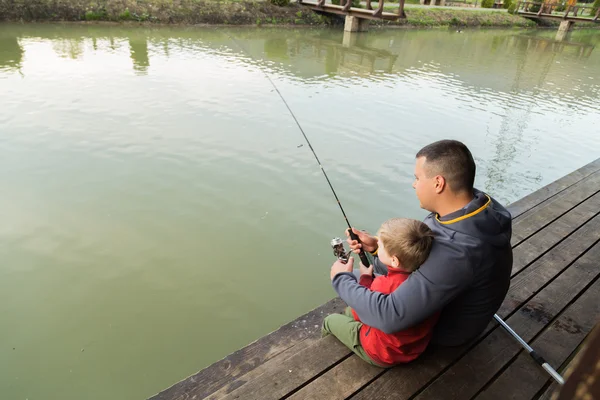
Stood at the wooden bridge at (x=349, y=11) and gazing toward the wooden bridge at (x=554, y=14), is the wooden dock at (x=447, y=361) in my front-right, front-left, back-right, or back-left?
back-right

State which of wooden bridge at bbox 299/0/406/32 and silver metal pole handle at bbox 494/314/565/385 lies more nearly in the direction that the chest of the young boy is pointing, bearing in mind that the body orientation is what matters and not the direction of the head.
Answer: the wooden bridge

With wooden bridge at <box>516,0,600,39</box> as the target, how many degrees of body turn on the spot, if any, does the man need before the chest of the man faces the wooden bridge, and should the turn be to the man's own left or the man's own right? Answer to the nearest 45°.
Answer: approximately 45° to the man's own right

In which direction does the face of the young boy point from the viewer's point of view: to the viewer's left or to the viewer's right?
to the viewer's left

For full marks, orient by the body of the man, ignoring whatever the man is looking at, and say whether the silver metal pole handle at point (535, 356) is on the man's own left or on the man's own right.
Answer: on the man's own right

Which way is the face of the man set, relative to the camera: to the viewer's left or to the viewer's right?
to the viewer's left

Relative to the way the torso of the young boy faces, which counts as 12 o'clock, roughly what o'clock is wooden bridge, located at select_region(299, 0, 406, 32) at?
The wooden bridge is roughly at 1 o'clock from the young boy.

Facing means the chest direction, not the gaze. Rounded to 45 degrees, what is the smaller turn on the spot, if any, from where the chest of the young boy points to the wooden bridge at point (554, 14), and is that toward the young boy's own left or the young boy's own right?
approximately 45° to the young boy's own right

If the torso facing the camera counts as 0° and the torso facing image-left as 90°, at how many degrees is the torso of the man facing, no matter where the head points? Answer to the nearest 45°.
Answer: approximately 135°

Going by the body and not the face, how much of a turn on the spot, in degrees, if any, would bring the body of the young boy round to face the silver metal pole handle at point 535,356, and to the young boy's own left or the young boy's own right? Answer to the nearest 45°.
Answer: approximately 90° to the young boy's own right

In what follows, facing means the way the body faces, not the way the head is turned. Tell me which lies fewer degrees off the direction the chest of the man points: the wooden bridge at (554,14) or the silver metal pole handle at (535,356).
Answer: the wooden bridge

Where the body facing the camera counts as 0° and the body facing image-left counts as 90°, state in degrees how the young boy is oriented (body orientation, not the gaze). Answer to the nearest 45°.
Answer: approximately 135°
